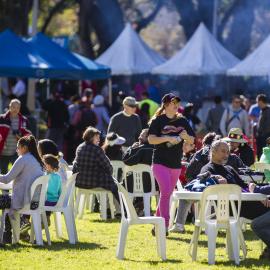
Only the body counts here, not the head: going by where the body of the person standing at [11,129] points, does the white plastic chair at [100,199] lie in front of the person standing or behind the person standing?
in front

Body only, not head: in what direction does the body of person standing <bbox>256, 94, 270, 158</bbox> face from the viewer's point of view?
to the viewer's left

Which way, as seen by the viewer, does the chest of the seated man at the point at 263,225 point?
to the viewer's left

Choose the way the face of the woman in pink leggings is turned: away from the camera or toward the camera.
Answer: toward the camera

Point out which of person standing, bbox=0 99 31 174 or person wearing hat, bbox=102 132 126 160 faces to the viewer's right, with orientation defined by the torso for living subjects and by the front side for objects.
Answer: the person wearing hat

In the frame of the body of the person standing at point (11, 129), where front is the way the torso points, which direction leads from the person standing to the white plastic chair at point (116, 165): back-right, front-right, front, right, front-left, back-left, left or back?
front-left

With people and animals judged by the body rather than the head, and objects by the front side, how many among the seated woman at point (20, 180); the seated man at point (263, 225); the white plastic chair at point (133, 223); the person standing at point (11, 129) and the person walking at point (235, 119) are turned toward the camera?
2

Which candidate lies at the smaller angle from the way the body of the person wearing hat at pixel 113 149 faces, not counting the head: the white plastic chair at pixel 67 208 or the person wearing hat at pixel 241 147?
the person wearing hat

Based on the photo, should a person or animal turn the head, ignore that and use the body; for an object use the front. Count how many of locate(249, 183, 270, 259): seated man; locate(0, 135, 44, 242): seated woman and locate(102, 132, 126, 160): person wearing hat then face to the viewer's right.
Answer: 1

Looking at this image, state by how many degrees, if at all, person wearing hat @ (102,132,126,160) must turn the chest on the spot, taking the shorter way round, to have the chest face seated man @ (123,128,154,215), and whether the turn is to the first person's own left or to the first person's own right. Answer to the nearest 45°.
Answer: approximately 45° to the first person's own right

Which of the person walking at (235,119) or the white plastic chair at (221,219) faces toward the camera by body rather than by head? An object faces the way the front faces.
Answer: the person walking

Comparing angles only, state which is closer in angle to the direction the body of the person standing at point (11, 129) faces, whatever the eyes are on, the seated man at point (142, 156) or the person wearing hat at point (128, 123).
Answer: the seated man

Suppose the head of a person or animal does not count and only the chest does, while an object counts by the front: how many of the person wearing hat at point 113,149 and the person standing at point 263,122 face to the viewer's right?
1
